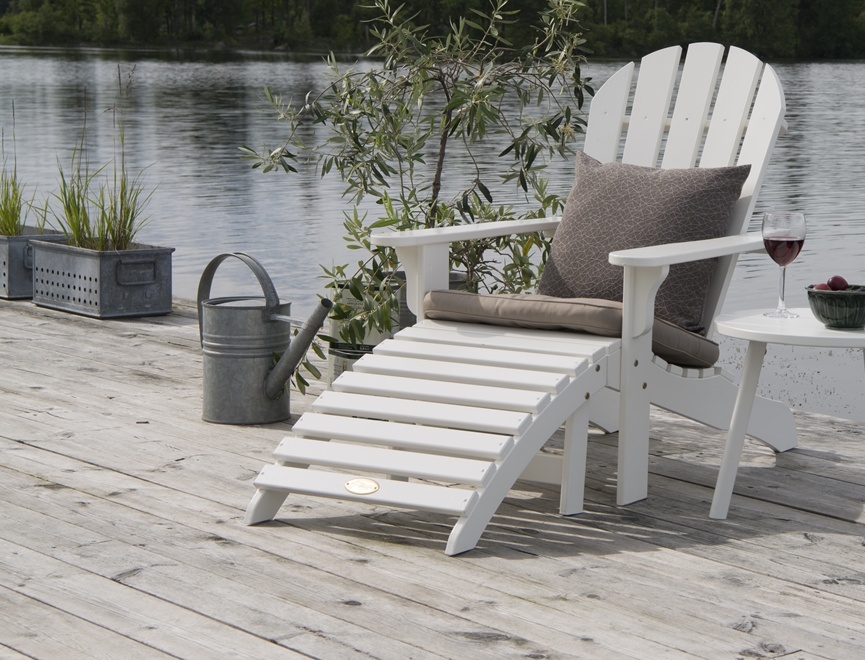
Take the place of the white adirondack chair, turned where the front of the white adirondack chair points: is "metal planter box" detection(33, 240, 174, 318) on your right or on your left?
on your right

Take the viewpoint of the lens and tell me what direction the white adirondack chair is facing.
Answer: facing the viewer and to the left of the viewer

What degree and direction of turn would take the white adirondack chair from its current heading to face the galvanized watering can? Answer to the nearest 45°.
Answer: approximately 90° to its right

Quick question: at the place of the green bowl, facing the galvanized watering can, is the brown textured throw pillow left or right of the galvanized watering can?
right

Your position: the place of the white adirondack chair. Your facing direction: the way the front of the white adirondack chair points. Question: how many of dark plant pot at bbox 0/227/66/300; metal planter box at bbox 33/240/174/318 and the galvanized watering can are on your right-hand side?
3

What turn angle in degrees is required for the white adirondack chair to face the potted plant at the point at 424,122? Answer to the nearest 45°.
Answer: approximately 135° to its right

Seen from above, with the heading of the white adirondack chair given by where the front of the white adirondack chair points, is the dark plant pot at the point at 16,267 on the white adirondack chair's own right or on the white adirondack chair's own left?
on the white adirondack chair's own right
